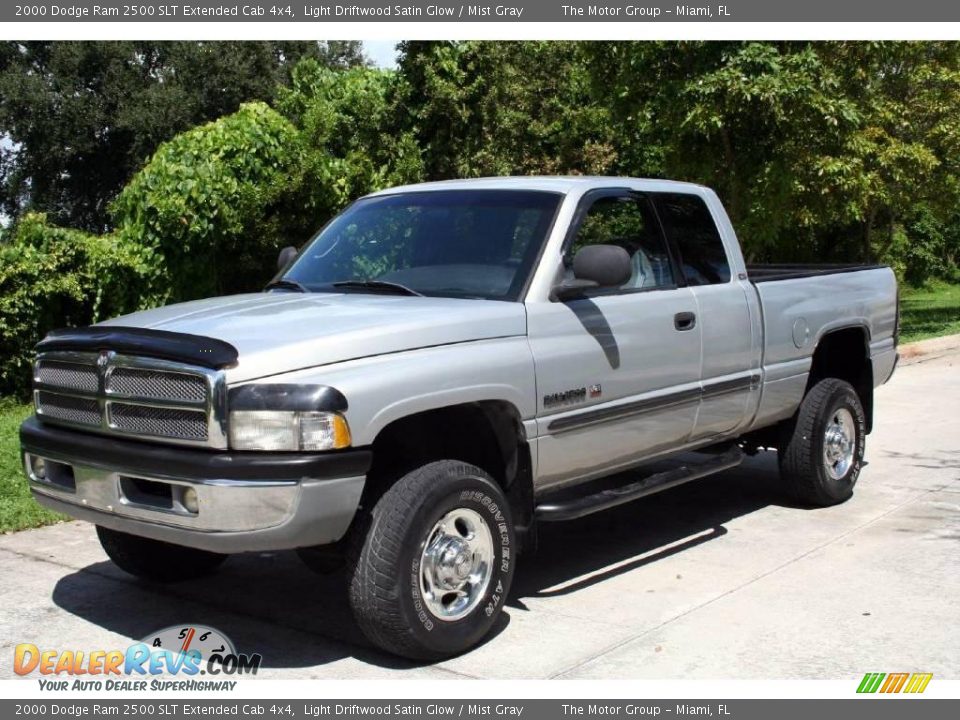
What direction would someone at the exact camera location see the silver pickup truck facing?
facing the viewer and to the left of the viewer

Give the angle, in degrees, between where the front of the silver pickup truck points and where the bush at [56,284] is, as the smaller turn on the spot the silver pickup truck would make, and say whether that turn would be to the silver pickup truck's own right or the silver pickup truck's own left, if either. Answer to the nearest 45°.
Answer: approximately 90° to the silver pickup truck's own right

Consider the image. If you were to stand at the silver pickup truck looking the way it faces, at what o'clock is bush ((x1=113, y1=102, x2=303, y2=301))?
The bush is roughly at 4 o'clock from the silver pickup truck.

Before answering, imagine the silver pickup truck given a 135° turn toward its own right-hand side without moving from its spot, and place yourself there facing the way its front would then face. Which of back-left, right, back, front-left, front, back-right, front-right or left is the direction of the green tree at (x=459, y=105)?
front

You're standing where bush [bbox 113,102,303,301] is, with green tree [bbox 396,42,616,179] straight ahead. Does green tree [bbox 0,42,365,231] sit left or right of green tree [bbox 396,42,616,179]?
left

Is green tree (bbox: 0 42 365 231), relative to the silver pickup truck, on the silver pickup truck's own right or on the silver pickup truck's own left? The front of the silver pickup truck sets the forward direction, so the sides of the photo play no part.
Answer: on the silver pickup truck's own right
